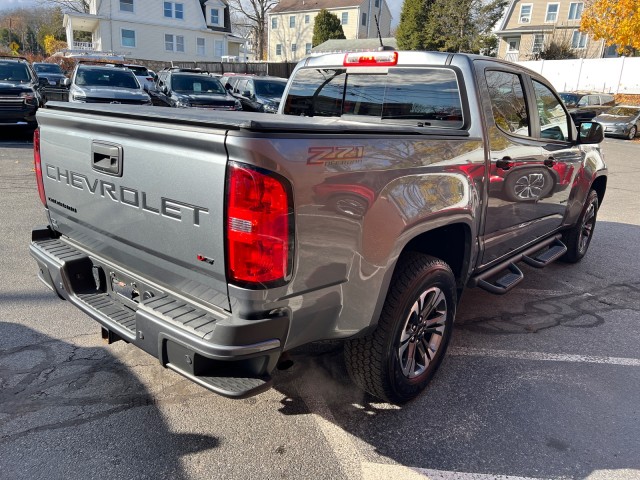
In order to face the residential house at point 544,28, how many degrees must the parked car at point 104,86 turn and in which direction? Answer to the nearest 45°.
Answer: approximately 135° to its left

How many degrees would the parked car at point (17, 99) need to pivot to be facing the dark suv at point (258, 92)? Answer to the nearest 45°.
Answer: approximately 90° to its left

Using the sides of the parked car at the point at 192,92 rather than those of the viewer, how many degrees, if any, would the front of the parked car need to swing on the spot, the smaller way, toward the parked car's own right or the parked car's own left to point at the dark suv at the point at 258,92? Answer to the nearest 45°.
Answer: approximately 45° to the parked car's own left

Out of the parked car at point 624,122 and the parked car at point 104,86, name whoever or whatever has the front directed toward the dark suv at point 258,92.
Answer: the parked car at point 624,122

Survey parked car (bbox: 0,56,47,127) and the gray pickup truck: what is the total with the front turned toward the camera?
1

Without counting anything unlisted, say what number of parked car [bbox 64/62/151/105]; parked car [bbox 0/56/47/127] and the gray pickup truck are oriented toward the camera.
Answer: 2

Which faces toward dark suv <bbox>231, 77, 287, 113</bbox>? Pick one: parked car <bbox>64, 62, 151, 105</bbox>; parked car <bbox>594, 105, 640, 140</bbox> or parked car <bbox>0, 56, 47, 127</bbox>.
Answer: parked car <bbox>594, 105, 640, 140</bbox>

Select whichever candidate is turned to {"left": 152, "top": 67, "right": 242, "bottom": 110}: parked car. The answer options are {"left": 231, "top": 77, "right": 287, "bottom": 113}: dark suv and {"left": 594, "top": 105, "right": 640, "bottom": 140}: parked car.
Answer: {"left": 594, "top": 105, "right": 640, "bottom": 140}: parked car

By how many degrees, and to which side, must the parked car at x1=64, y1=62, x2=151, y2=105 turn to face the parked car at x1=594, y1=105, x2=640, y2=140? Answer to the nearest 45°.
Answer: approximately 90° to its left

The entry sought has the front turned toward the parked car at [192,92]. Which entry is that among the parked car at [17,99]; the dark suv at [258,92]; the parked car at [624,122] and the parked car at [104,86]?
the parked car at [624,122]

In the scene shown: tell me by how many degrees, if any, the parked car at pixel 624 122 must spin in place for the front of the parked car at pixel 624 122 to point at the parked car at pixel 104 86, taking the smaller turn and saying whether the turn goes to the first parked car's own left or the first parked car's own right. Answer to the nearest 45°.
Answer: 0° — it already faces it

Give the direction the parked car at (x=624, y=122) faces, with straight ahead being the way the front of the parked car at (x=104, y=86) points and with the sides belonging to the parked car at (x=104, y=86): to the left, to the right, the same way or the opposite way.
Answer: to the right

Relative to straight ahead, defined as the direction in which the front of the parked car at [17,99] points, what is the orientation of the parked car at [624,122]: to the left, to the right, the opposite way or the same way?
to the right

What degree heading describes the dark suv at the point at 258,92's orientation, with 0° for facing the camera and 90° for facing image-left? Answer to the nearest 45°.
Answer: approximately 315°
